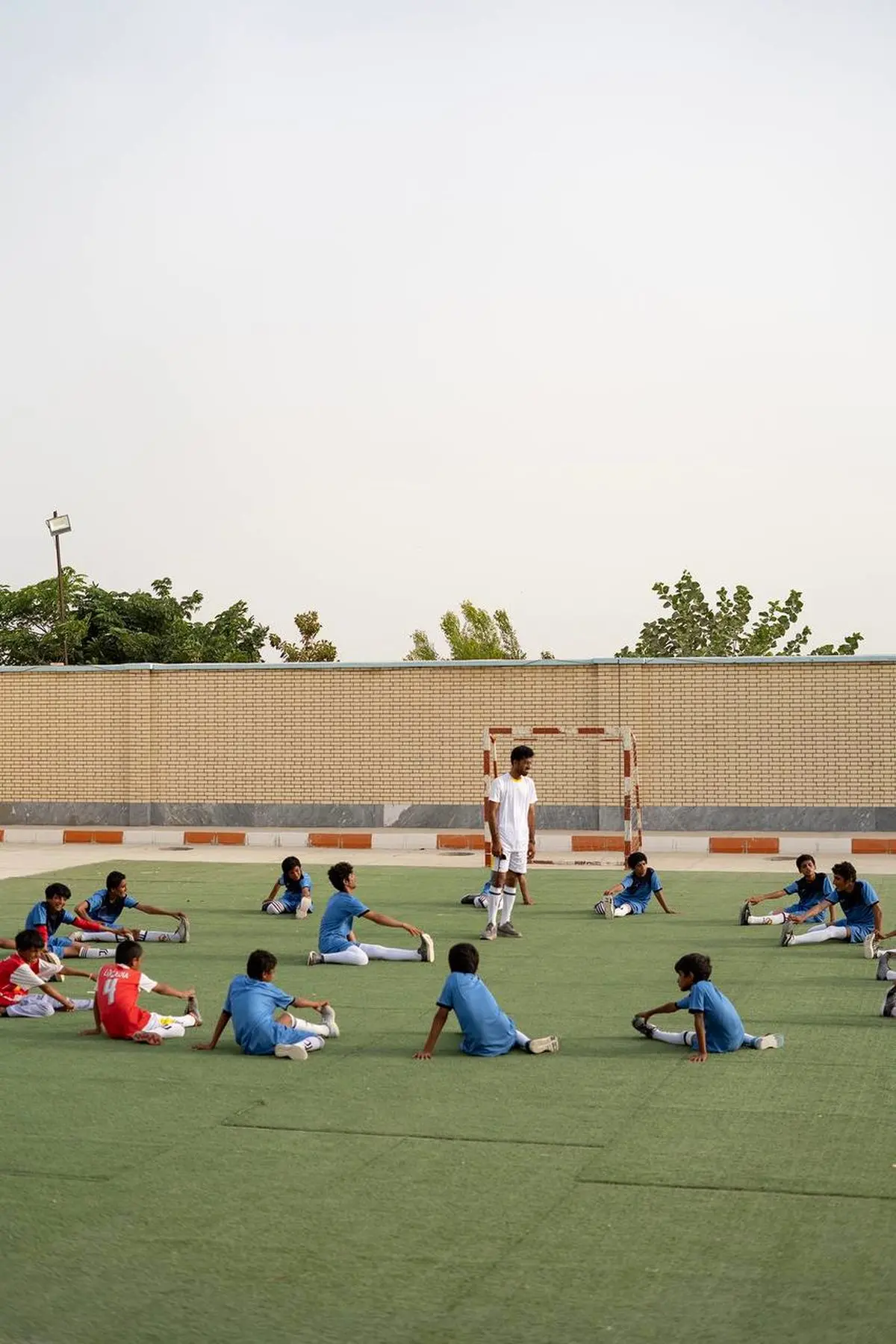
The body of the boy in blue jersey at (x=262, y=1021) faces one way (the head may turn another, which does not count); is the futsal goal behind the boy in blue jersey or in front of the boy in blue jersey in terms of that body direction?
in front

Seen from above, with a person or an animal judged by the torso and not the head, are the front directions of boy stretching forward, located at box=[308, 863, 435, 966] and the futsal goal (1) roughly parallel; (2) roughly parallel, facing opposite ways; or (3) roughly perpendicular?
roughly perpendicular

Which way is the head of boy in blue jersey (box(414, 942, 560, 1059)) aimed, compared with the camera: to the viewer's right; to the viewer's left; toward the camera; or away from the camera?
away from the camera

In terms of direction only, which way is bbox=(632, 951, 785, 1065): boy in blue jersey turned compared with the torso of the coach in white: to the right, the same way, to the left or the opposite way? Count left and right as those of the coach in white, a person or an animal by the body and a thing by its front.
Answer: the opposite way

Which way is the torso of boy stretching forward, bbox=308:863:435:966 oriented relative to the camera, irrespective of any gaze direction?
to the viewer's right

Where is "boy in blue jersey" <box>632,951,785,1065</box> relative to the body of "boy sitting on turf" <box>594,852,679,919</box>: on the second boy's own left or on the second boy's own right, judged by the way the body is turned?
on the second boy's own left

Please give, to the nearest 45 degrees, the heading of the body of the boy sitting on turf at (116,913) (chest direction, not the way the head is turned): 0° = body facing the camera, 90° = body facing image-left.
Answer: approximately 315°

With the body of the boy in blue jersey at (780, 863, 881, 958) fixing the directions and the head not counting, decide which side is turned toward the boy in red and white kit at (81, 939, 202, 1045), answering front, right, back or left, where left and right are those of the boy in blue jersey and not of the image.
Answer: front

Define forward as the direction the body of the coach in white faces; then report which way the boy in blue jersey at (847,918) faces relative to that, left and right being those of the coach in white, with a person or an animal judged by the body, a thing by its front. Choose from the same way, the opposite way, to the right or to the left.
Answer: to the right

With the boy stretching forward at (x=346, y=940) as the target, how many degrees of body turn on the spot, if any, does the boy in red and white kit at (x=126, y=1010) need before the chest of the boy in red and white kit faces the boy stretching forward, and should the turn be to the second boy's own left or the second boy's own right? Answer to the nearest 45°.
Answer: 0° — they already face them

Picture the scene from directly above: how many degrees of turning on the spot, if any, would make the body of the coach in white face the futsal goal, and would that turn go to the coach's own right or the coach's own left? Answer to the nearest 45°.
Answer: approximately 135° to the coach's own left

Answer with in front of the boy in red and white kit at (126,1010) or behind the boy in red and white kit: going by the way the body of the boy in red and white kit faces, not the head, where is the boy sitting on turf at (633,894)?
in front
